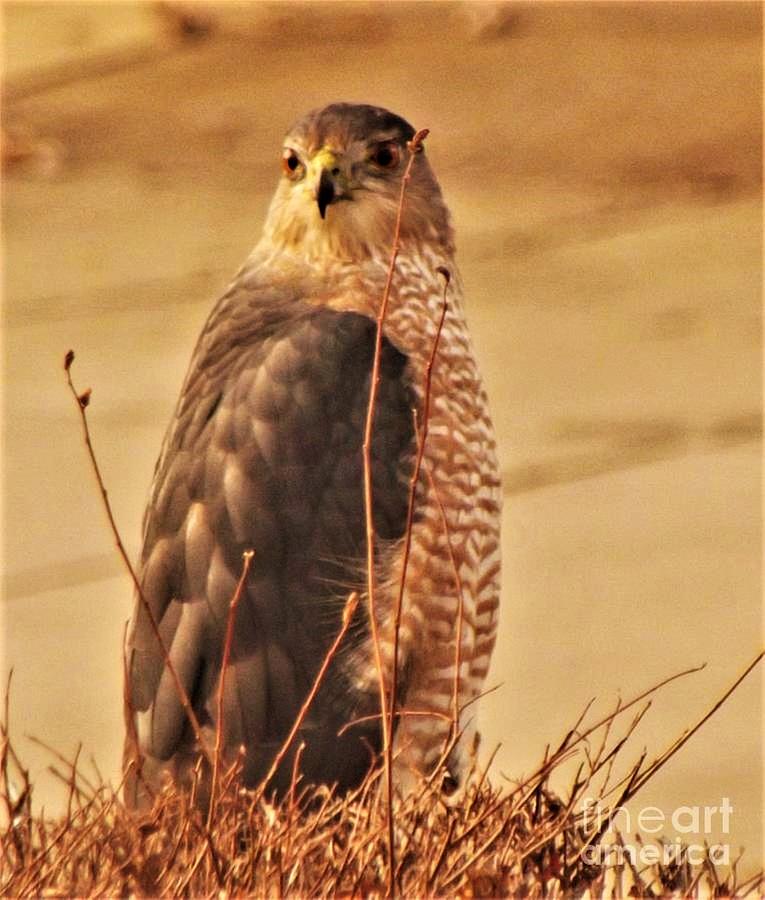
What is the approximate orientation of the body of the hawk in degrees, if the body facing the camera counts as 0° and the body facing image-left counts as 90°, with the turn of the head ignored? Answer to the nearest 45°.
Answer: approximately 270°
